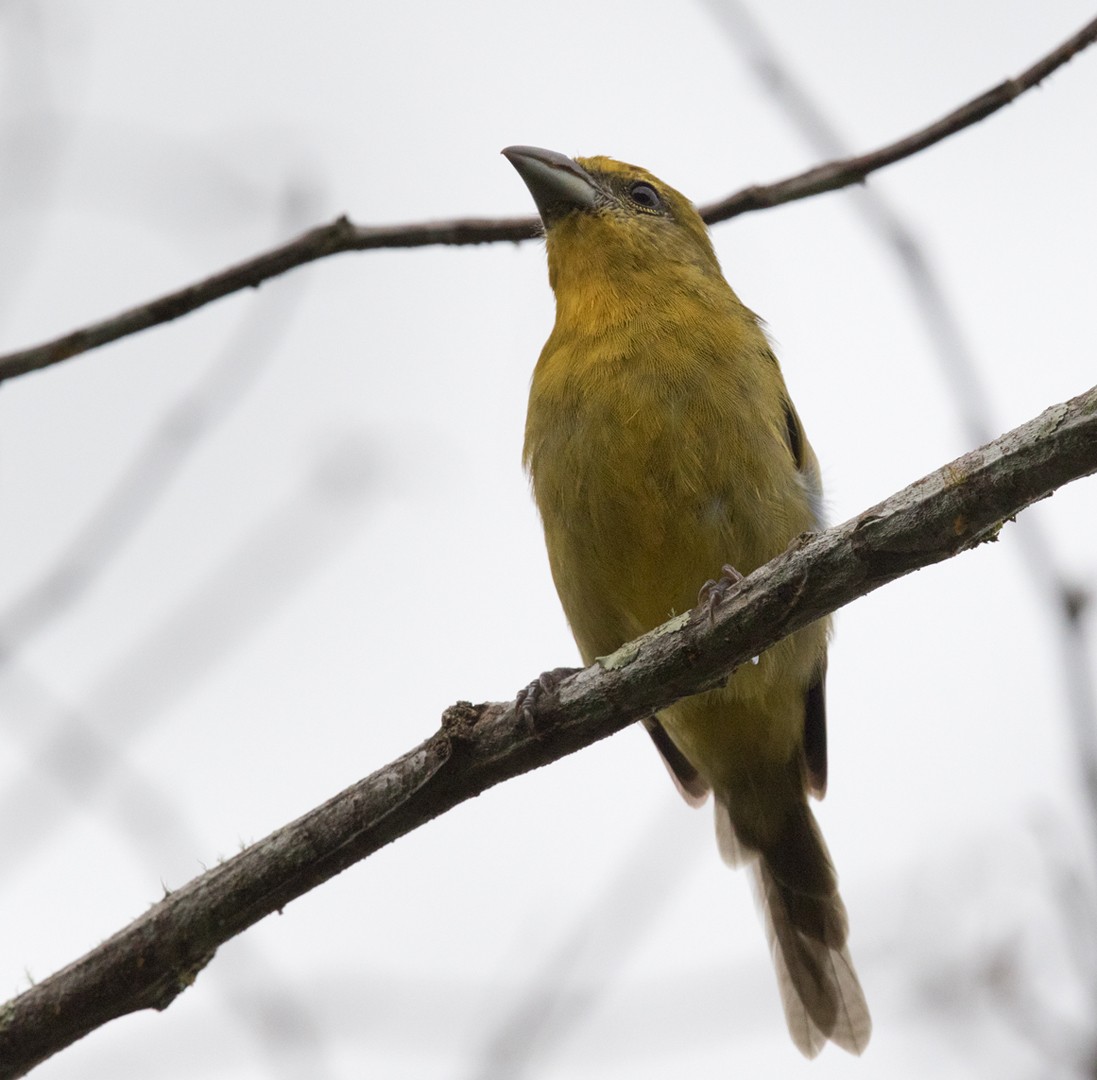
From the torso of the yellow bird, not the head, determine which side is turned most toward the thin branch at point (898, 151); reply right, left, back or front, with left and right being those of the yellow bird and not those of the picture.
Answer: left
